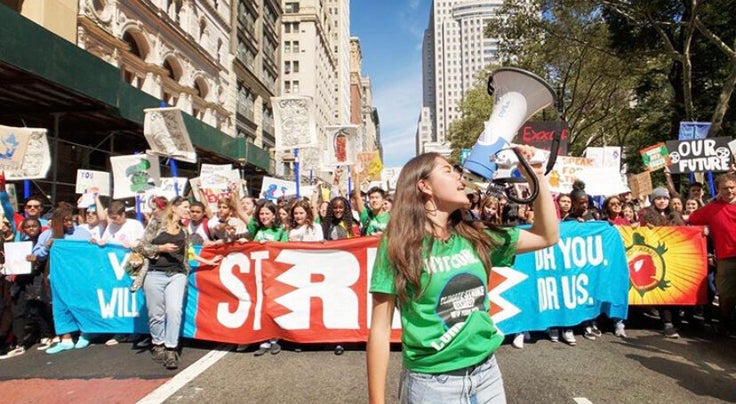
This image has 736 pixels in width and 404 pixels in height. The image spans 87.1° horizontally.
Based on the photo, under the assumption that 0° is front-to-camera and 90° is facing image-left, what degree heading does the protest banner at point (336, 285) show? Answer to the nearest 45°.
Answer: approximately 0°

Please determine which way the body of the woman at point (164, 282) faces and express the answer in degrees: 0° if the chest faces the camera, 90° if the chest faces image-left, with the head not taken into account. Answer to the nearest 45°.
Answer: approximately 315°

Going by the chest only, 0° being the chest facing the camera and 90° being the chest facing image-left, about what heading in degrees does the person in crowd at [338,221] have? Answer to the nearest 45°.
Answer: approximately 0°

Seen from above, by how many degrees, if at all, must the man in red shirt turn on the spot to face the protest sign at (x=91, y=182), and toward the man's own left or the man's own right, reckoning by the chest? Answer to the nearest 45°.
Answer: approximately 90° to the man's own right

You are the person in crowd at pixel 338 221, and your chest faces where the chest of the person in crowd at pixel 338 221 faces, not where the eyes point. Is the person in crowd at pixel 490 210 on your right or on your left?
on your left
